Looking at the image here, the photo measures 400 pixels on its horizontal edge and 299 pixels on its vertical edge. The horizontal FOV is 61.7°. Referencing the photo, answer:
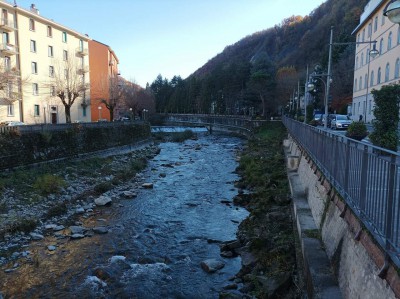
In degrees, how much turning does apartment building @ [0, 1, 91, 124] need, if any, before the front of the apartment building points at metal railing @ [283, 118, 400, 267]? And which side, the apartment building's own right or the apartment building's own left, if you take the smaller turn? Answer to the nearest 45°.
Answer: approximately 45° to the apartment building's own right

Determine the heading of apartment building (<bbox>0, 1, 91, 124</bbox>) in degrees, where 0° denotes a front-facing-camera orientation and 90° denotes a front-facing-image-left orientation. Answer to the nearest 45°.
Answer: approximately 315°

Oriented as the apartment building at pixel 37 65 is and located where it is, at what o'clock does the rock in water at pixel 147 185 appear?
The rock in water is roughly at 1 o'clock from the apartment building.

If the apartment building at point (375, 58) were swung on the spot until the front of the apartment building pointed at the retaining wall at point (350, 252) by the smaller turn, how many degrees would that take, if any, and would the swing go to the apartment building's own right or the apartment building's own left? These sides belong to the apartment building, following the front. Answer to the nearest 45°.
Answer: approximately 45° to the apartment building's own left

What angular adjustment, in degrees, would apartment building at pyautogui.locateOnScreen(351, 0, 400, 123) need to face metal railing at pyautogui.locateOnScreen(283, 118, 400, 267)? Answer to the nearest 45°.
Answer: approximately 45° to its left

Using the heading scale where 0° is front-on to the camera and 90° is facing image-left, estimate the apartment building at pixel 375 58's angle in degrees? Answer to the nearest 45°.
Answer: approximately 45°
